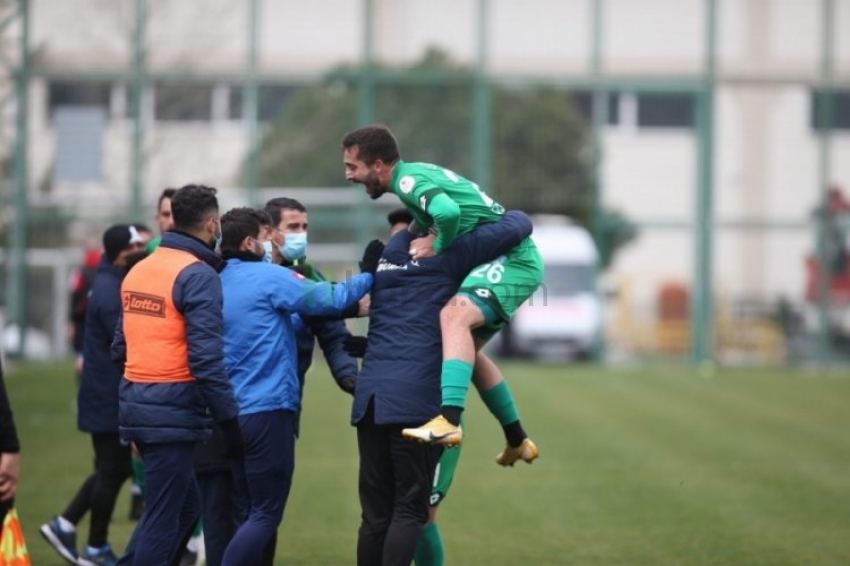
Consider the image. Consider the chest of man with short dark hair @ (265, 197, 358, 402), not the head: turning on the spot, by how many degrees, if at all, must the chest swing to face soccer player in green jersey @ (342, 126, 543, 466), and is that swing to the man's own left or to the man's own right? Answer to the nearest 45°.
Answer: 0° — they already face them

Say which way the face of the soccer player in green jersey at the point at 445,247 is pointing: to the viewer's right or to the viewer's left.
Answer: to the viewer's left

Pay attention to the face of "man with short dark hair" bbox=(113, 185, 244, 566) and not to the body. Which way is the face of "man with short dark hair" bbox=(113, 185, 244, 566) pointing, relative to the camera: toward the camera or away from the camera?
away from the camera

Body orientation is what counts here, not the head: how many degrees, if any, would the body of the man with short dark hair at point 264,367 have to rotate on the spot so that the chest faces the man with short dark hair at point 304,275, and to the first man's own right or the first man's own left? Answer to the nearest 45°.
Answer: approximately 45° to the first man's own left

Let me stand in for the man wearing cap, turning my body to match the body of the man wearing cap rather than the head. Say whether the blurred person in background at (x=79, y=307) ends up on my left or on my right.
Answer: on my left

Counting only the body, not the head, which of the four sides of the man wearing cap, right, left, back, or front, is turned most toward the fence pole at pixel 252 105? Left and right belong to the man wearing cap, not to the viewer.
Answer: left

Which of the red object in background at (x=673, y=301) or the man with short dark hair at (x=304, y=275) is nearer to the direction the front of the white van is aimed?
the man with short dark hair

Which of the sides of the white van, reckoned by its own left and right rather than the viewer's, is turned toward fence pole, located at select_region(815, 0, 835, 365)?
left

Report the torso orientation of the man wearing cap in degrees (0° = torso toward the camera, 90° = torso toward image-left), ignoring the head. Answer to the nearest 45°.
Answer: approximately 270°

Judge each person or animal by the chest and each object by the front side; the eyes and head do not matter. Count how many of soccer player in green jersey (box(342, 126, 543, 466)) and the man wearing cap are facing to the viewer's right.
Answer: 1

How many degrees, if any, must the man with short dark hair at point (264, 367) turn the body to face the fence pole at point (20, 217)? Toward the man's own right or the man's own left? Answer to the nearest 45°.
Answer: approximately 45° to the man's own left
